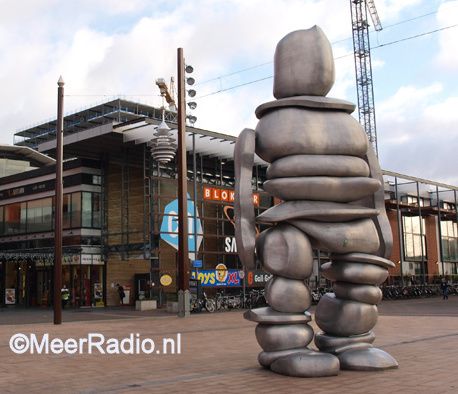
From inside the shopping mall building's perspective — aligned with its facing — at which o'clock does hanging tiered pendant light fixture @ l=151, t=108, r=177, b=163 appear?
The hanging tiered pendant light fixture is roughly at 1 o'clock from the shopping mall building.

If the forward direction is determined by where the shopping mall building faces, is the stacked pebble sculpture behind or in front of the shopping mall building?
in front

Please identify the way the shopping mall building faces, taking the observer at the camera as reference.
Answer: facing the viewer and to the right of the viewer

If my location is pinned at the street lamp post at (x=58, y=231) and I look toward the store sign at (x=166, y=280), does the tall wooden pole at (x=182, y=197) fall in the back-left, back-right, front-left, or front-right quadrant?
front-right

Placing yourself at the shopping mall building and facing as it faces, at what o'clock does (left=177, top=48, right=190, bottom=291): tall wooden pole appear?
The tall wooden pole is roughly at 1 o'clock from the shopping mall building.

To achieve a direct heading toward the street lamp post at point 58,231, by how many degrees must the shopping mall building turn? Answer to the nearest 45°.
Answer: approximately 45° to its right
